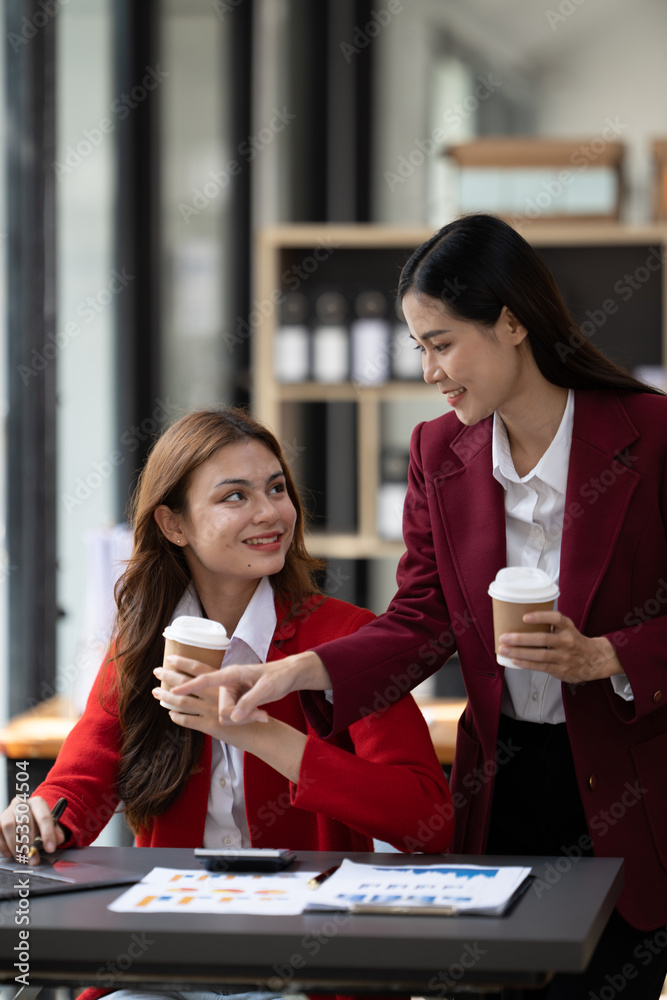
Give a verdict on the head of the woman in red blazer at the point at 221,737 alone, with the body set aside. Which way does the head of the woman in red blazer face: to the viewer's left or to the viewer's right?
to the viewer's right

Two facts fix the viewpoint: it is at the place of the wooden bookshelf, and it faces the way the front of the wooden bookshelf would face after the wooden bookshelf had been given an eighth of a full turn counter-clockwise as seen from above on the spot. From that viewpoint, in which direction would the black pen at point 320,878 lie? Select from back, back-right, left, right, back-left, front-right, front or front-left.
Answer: front-right

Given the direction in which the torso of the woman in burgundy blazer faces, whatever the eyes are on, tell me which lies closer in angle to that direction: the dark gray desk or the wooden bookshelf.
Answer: the dark gray desk

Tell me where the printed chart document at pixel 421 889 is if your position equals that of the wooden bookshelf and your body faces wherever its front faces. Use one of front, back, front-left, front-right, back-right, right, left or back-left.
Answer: front

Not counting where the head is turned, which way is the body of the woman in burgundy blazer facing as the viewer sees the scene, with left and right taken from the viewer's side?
facing the viewer and to the left of the viewer

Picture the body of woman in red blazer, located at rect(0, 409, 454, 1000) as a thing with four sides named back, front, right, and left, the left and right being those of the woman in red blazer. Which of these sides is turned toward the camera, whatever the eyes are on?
front

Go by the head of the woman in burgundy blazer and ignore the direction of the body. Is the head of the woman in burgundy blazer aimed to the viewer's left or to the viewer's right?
to the viewer's left

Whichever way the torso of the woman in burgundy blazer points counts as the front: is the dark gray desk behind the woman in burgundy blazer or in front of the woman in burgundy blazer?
in front

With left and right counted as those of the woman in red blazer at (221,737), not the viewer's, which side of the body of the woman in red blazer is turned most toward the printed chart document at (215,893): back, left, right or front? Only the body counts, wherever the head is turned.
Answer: front

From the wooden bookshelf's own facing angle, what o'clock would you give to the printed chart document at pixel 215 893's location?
The printed chart document is roughly at 12 o'clock from the wooden bookshelf.

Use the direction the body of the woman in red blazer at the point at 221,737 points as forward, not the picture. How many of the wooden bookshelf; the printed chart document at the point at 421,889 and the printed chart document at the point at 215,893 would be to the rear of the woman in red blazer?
1

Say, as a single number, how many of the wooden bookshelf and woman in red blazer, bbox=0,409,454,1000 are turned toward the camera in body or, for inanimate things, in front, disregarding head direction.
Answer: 2

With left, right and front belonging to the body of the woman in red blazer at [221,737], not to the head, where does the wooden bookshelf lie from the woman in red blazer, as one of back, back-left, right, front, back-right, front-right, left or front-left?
back
